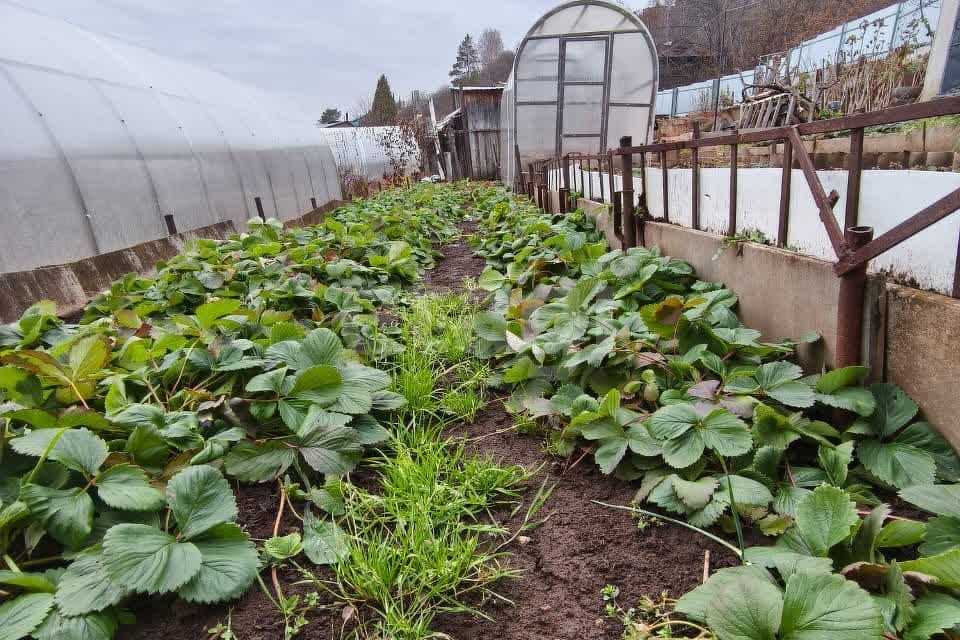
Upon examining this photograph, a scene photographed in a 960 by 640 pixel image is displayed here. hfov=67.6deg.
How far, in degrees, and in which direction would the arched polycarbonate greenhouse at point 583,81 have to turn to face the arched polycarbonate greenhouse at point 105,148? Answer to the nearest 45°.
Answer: approximately 45° to its right

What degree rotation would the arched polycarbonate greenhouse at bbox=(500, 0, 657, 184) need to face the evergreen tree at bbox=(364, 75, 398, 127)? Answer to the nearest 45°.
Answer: approximately 135° to its right

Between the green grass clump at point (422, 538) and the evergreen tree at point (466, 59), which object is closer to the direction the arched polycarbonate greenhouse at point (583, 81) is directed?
the green grass clump

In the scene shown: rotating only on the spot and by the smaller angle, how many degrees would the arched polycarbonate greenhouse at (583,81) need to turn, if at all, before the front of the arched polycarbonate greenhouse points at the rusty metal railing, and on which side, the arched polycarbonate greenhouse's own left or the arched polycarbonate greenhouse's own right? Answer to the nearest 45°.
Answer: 0° — it already faces it

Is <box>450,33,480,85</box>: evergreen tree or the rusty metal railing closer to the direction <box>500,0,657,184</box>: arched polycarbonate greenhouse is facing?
the rusty metal railing

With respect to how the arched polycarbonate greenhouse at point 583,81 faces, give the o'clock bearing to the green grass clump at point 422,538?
The green grass clump is roughly at 12 o'clock from the arched polycarbonate greenhouse.

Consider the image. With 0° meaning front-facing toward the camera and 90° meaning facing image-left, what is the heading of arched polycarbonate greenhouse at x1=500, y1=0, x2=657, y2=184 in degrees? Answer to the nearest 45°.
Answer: approximately 0°

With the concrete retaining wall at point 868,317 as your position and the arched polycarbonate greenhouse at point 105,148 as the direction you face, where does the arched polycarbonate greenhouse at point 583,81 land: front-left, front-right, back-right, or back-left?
front-right

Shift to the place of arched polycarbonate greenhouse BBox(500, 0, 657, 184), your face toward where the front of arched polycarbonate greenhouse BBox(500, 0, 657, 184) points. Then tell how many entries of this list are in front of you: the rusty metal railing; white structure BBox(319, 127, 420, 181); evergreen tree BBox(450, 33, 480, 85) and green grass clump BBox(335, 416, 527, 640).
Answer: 2

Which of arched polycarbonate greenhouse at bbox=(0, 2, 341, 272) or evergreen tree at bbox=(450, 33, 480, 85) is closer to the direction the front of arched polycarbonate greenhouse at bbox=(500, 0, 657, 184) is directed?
the arched polycarbonate greenhouse

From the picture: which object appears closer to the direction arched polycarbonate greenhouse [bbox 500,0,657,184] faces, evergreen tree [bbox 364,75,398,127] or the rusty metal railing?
the rusty metal railing

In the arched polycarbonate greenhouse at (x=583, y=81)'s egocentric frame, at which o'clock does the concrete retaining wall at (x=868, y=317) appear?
The concrete retaining wall is roughly at 12 o'clock from the arched polycarbonate greenhouse.

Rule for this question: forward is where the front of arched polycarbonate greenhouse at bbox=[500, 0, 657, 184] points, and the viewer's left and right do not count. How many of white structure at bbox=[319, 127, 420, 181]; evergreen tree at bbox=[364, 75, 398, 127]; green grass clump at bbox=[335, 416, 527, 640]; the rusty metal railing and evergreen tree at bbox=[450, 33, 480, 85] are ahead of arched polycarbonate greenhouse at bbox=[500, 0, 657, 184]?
2

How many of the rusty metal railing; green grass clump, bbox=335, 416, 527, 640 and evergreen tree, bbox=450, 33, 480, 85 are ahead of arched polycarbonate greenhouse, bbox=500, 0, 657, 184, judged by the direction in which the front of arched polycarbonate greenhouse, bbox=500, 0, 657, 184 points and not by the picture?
2

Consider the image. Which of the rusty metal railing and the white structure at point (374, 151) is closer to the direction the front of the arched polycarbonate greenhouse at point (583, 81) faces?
the rusty metal railing

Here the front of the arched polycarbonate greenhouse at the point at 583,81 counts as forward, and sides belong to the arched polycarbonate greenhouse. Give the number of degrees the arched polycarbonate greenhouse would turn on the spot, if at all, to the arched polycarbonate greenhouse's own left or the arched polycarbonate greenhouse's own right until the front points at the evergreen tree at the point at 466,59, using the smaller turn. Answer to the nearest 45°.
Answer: approximately 180°
